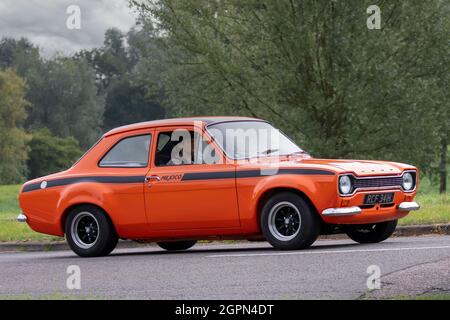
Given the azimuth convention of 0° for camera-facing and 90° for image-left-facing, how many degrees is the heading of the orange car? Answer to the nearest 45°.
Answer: approximately 315°
